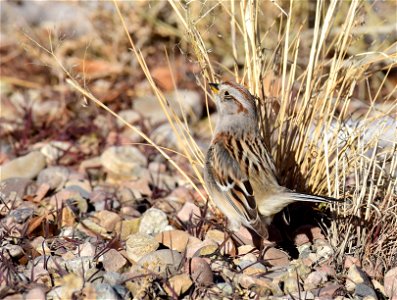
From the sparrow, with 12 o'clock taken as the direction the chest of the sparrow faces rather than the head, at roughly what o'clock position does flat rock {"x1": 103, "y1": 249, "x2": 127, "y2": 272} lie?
The flat rock is roughly at 9 o'clock from the sparrow.

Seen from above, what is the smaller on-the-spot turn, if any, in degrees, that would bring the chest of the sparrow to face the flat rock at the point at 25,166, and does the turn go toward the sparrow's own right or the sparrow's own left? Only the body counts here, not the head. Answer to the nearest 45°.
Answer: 0° — it already faces it

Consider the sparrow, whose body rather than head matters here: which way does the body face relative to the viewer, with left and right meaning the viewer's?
facing away from the viewer and to the left of the viewer

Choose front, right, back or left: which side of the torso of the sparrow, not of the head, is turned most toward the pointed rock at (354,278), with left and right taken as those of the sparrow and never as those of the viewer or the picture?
back

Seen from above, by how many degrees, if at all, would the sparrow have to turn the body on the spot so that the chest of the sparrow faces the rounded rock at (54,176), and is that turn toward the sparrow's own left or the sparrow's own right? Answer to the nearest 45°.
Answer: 0° — it already faces it

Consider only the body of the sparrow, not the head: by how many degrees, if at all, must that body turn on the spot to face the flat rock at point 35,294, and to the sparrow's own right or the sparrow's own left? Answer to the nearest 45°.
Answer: approximately 90° to the sparrow's own left

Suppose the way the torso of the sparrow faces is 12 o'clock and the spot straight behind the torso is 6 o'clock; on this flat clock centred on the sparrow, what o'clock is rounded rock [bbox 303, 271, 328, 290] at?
The rounded rock is roughly at 8 o'clock from the sparrow.

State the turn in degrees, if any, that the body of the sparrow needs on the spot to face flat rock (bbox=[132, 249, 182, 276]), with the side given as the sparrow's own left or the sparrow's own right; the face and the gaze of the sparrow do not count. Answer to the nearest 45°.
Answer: approximately 90° to the sparrow's own left
